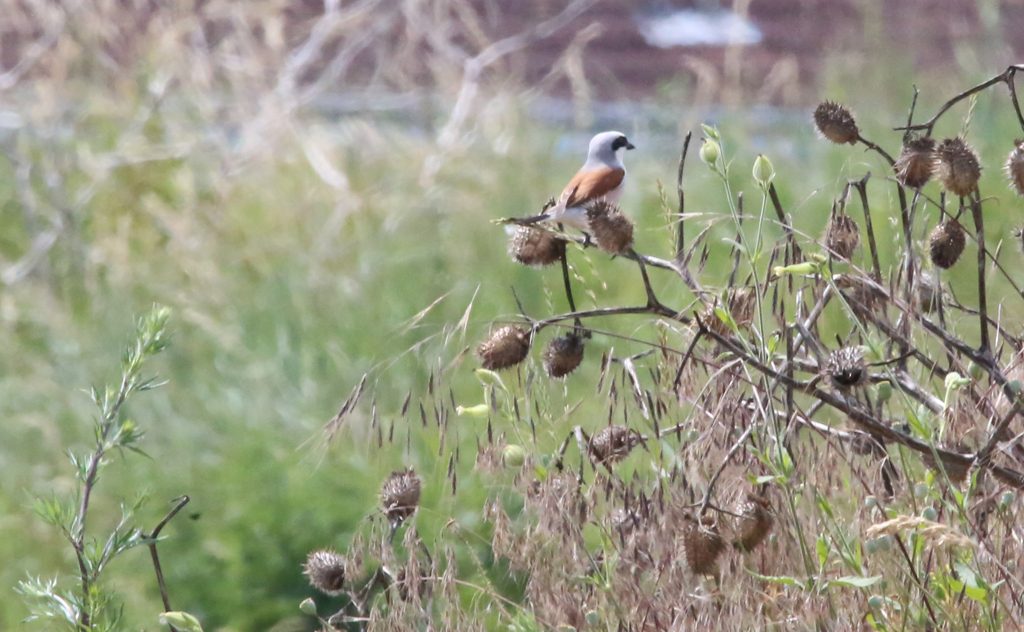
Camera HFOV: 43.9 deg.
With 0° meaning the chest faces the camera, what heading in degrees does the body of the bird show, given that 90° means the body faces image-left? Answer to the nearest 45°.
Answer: approximately 270°
